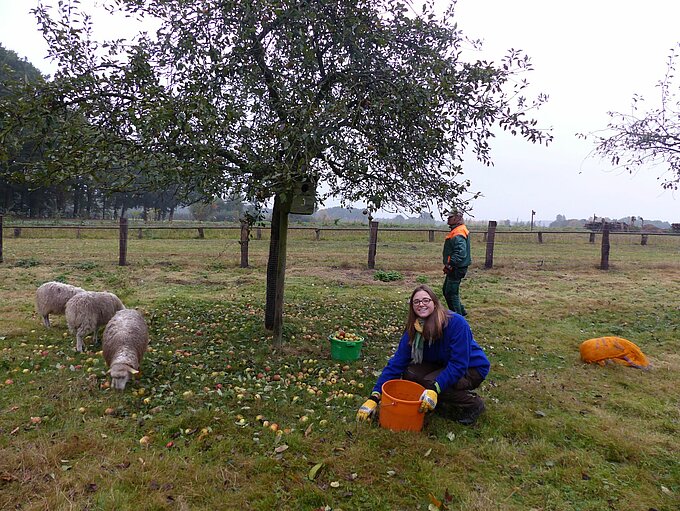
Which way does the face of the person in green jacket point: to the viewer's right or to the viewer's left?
to the viewer's left

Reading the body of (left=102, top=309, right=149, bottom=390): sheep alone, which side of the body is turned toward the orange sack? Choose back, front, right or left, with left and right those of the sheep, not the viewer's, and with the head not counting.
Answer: left
